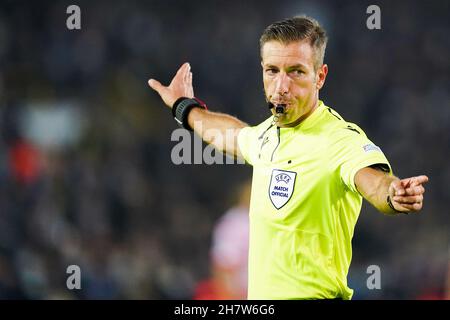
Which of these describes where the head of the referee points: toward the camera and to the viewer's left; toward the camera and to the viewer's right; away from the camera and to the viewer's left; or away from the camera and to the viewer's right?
toward the camera and to the viewer's left

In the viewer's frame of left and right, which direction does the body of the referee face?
facing the viewer and to the left of the viewer
